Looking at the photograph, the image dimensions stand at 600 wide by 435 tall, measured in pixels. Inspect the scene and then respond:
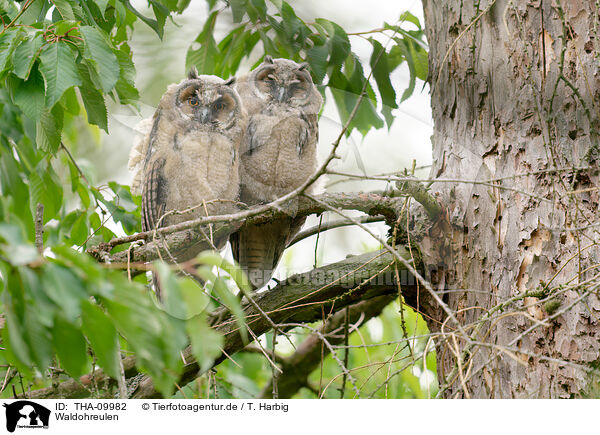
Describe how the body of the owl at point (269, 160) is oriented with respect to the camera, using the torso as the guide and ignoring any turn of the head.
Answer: toward the camera

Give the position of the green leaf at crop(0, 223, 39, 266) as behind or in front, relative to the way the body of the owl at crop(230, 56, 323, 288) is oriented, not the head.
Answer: in front
